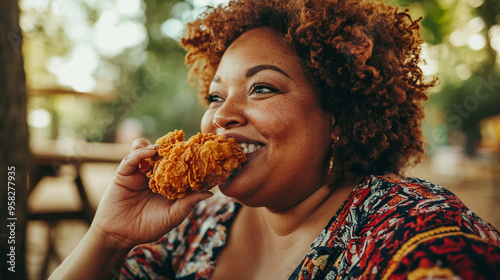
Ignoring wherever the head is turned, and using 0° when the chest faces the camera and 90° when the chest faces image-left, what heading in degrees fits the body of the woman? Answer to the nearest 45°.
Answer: approximately 45°
